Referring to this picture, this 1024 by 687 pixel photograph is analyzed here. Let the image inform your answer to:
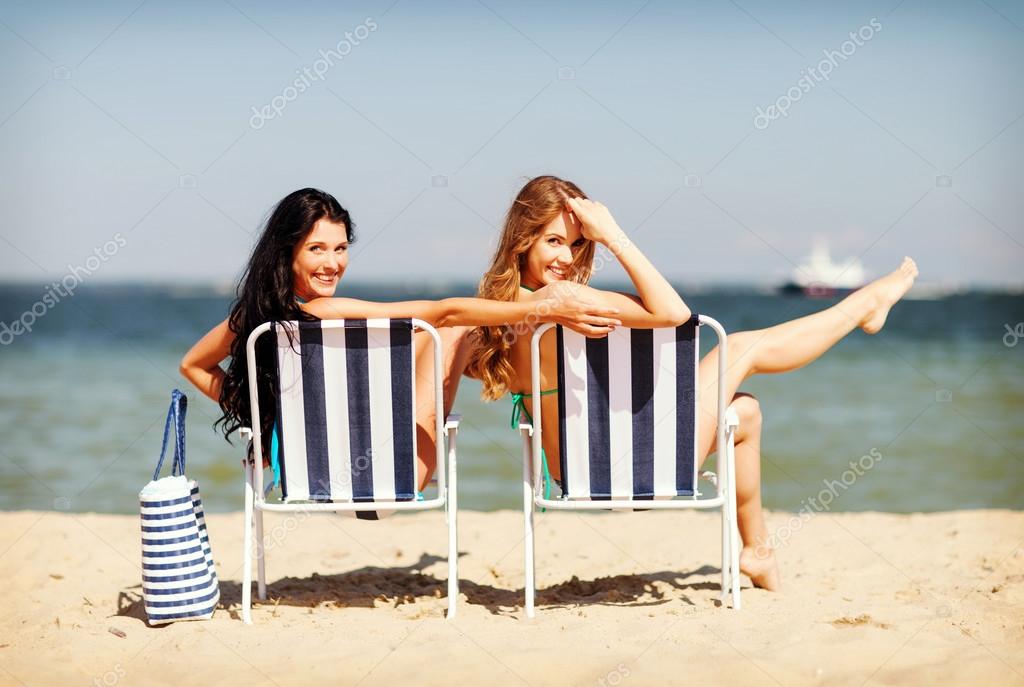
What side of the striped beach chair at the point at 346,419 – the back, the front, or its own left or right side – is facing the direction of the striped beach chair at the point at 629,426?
right

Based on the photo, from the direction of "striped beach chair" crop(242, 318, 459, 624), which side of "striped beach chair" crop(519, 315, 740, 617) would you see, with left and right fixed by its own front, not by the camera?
left

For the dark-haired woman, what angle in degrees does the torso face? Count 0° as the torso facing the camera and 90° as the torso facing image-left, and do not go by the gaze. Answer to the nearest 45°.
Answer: approximately 225°

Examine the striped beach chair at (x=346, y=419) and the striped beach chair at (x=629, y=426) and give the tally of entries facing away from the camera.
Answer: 2

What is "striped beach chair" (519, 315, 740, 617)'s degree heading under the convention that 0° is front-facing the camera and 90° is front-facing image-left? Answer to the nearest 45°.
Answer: approximately 180°

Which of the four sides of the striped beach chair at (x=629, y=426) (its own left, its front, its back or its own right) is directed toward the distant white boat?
front

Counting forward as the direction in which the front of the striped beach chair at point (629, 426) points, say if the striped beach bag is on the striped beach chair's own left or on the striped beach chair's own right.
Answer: on the striped beach chair's own left

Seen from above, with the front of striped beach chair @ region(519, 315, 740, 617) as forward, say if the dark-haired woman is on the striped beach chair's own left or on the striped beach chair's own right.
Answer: on the striped beach chair's own left

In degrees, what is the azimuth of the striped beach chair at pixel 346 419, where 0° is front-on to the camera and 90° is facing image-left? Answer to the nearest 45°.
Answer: approximately 180°
